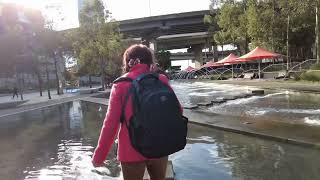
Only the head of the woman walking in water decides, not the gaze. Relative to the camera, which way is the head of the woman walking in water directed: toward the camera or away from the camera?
away from the camera

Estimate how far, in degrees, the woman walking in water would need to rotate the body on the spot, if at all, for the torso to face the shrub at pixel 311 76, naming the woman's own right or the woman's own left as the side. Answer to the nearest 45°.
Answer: approximately 90° to the woman's own right

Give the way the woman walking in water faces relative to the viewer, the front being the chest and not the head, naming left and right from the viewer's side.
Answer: facing away from the viewer and to the left of the viewer
